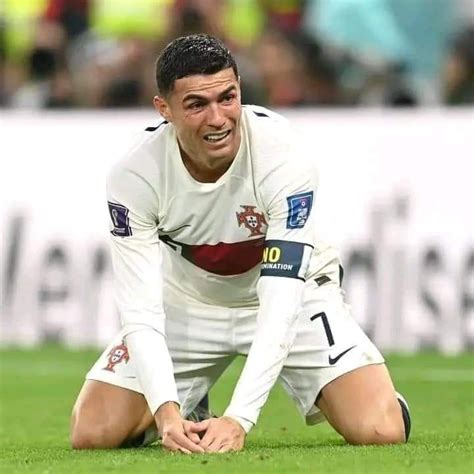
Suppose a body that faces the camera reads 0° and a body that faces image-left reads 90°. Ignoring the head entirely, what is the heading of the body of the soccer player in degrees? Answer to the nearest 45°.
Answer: approximately 0°
